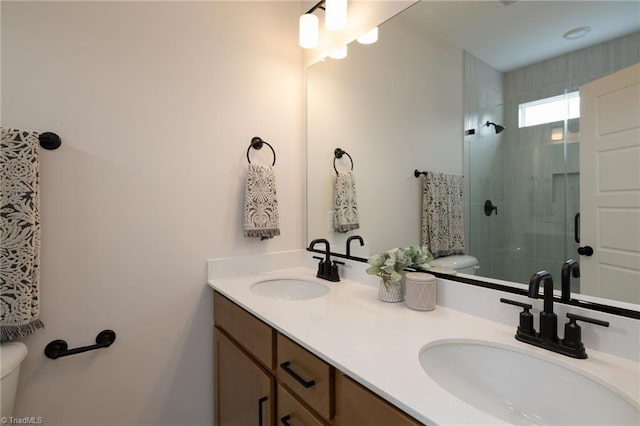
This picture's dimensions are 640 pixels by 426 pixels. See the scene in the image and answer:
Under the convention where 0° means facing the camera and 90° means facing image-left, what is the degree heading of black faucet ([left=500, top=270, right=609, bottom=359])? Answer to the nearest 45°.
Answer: approximately 45°

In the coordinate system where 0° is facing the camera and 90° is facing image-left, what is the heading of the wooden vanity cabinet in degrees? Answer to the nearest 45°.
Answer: approximately 45°

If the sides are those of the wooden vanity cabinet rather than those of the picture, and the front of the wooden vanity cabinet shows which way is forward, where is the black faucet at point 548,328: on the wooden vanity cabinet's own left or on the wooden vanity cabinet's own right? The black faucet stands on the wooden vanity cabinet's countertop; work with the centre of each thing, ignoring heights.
on the wooden vanity cabinet's own left

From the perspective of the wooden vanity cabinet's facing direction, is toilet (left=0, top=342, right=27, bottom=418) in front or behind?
in front

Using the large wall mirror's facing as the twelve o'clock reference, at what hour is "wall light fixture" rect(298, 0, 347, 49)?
The wall light fixture is roughly at 2 o'clock from the large wall mirror.

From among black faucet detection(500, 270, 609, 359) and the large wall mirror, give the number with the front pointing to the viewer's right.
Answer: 0
